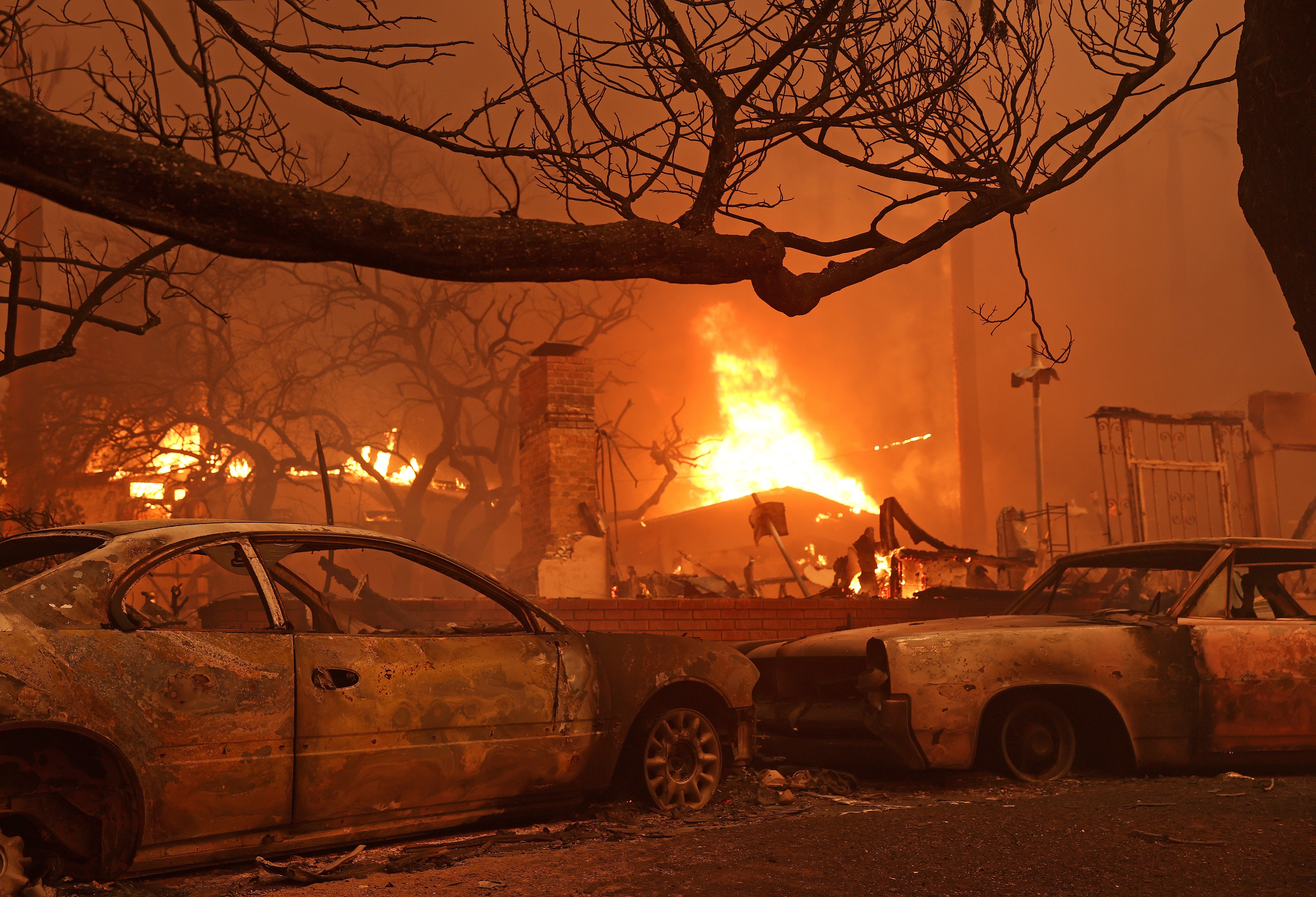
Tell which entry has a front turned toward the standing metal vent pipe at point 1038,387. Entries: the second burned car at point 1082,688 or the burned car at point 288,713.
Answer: the burned car

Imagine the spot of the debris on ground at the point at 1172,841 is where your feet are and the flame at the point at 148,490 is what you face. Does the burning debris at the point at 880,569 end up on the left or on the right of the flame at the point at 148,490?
right

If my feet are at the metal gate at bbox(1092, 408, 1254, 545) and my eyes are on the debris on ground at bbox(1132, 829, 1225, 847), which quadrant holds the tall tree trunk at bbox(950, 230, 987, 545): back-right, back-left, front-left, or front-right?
back-right

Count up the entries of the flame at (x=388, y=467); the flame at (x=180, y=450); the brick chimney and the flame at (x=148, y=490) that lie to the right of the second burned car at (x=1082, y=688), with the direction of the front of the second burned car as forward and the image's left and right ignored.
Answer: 4

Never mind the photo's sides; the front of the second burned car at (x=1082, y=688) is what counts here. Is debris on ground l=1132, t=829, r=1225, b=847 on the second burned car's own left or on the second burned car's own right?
on the second burned car's own left

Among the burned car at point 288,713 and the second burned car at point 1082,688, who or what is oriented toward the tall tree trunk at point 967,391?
the burned car

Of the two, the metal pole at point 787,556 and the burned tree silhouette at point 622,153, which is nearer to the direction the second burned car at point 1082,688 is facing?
the burned tree silhouette

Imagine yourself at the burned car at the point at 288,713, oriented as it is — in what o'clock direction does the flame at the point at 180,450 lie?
The flame is roughly at 10 o'clock from the burned car.

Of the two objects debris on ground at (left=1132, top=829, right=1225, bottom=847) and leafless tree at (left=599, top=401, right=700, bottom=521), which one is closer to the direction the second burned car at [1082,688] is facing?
the debris on ground

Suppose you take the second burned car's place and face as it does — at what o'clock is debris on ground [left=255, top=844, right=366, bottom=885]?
The debris on ground is roughly at 12 o'clock from the second burned car.

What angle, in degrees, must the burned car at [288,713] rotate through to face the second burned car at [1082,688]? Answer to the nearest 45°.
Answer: approximately 45° to its right

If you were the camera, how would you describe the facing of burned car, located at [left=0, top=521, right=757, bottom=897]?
facing away from the viewer and to the right of the viewer

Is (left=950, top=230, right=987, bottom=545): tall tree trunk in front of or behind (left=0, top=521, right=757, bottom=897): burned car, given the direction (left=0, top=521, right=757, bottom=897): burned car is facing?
in front

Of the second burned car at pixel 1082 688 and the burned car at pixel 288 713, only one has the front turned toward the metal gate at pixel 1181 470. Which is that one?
the burned car

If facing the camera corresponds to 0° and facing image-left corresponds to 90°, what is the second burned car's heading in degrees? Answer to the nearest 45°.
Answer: approximately 45°

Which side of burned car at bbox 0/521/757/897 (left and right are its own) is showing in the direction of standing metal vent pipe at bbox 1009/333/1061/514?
front

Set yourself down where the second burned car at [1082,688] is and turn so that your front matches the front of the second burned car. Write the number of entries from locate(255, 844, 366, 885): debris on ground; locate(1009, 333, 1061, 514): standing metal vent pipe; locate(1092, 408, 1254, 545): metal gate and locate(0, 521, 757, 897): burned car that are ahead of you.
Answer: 2

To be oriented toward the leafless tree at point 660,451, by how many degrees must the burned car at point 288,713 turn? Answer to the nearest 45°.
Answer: approximately 45° to its left
